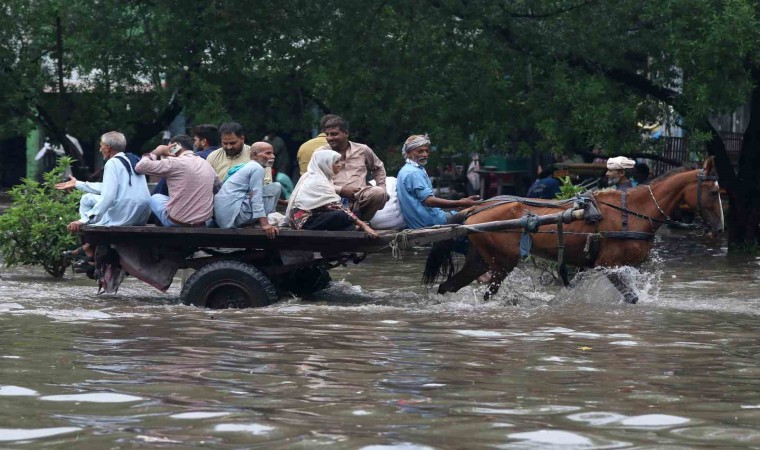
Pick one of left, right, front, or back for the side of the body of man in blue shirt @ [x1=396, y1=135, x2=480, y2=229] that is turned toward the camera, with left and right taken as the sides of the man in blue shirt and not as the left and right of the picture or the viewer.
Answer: right

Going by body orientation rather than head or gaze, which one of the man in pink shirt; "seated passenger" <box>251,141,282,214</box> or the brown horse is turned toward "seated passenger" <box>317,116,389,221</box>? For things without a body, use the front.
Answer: "seated passenger" <box>251,141,282,214</box>

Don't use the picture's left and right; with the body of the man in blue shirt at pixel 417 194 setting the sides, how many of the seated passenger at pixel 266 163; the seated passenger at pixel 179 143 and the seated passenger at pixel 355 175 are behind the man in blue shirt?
3

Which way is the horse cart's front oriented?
to the viewer's right

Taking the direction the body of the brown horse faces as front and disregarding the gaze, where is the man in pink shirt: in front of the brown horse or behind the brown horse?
behind

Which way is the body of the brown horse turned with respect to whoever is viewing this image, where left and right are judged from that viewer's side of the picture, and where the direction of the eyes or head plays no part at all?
facing to the right of the viewer

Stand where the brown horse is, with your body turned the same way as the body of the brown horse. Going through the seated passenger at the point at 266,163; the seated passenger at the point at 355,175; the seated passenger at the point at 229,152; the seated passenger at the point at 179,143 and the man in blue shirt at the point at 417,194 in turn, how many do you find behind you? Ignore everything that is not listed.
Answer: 5

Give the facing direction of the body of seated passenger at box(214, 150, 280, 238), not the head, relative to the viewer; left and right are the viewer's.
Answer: facing to the right of the viewer
